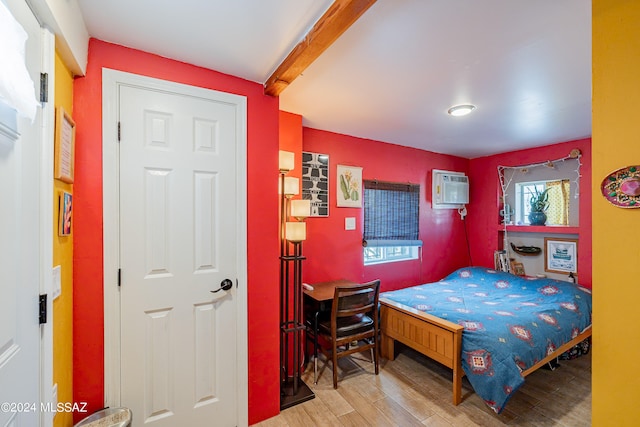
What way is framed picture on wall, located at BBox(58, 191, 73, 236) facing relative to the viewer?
to the viewer's right

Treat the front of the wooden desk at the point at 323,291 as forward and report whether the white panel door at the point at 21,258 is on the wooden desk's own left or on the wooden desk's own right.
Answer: on the wooden desk's own right

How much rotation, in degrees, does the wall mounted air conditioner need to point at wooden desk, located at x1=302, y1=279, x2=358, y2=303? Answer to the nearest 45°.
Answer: approximately 90° to its right

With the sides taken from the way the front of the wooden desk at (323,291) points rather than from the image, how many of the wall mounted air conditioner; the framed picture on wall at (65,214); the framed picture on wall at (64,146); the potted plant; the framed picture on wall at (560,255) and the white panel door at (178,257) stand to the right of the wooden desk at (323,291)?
3

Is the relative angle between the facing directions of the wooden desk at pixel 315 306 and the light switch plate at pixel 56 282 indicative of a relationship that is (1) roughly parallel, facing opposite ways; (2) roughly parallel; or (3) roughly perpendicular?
roughly perpendicular

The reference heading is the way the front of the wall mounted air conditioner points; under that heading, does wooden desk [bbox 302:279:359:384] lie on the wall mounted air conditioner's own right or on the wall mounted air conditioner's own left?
on the wall mounted air conditioner's own right

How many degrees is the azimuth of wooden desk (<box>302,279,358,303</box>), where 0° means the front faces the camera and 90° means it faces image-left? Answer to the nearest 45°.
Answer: approximately 315°

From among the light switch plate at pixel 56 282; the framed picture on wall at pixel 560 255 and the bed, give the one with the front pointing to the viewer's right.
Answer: the light switch plate

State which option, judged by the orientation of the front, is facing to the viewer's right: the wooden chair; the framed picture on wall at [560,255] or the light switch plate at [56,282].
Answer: the light switch plate

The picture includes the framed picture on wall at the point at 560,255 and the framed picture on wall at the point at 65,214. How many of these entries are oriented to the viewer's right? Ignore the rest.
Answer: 1
